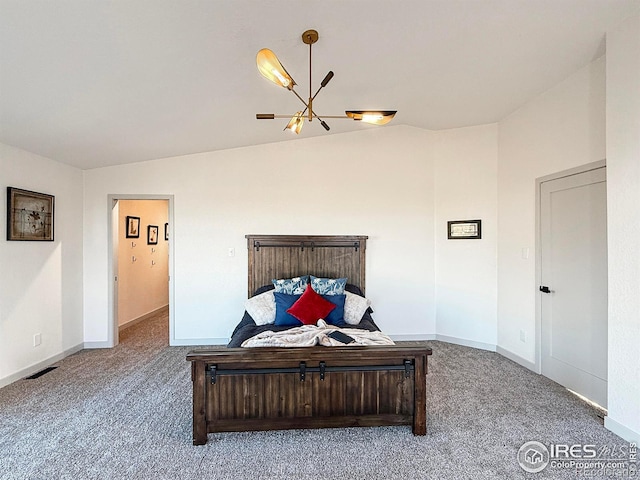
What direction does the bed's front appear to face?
toward the camera

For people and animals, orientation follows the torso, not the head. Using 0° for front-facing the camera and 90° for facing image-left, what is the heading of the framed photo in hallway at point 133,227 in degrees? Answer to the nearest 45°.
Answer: approximately 315°

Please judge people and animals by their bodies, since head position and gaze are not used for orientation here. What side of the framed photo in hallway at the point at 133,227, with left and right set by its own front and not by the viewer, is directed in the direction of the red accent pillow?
front

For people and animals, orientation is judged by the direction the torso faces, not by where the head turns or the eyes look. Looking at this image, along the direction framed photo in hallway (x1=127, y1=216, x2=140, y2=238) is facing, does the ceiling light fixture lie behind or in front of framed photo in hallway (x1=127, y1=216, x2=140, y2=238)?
in front

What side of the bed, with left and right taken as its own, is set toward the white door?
left

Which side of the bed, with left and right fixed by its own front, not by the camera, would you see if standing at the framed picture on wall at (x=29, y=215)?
right

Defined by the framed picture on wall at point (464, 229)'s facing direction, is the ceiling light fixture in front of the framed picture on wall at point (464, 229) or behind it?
in front

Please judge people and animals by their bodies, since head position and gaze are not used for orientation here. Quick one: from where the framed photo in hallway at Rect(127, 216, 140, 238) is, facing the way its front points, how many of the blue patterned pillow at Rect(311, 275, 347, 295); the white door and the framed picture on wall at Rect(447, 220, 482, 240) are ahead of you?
3

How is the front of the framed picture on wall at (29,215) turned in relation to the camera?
facing the viewer and to the right of the viewer

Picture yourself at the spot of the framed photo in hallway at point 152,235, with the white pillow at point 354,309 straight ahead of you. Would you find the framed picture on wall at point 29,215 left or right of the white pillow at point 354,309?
right

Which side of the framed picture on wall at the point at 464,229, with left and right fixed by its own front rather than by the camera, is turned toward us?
front

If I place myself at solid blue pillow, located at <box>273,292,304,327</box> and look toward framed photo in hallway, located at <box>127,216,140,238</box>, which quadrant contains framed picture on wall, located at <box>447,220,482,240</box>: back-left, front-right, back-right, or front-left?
back-right

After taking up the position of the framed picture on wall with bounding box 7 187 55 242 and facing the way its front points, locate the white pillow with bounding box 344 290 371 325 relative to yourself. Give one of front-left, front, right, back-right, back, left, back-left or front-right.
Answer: front

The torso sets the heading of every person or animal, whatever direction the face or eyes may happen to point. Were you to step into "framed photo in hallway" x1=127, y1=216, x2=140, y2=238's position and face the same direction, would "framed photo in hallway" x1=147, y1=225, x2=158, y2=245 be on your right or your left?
on your left

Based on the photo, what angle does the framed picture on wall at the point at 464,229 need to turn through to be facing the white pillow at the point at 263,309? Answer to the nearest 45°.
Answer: approximately 45° to its right

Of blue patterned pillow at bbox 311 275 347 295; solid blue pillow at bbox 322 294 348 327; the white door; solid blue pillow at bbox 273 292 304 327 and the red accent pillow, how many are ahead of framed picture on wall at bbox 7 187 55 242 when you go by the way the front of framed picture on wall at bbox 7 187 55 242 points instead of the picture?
5

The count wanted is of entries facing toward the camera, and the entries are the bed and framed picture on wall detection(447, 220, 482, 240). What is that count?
2
